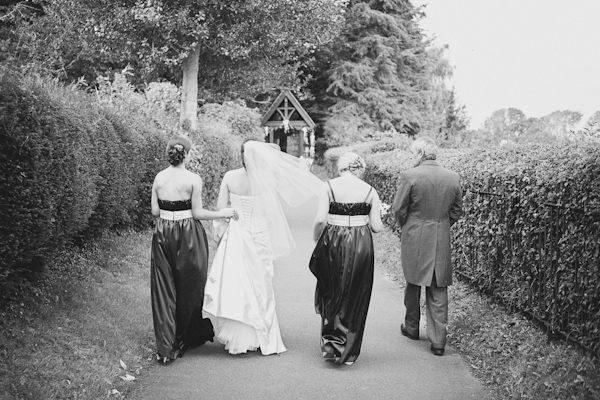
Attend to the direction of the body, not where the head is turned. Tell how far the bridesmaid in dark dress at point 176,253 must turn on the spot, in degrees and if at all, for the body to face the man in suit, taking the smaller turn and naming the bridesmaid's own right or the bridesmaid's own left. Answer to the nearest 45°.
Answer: approximately 90° to the bridesmaid's own right

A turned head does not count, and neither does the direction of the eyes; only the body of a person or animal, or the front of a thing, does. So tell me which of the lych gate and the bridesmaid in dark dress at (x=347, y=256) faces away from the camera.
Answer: the bridesmaid in dark dress

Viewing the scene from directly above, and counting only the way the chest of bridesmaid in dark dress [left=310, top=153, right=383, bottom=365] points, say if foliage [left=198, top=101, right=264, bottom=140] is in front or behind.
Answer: in front

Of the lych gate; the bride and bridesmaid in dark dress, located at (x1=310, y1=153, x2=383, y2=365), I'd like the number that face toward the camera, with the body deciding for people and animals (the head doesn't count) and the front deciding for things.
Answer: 1

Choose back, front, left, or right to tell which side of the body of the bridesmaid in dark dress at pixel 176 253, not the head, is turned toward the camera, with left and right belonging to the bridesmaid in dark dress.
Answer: back

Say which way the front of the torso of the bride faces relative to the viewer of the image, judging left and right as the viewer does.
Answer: facing away from the viewer

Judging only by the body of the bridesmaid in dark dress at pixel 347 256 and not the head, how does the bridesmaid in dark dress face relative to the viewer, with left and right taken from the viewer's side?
facing away from the viewer

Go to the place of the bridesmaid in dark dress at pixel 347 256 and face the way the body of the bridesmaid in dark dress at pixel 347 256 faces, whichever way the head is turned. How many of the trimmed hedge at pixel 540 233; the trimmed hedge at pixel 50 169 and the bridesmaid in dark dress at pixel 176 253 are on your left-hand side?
2

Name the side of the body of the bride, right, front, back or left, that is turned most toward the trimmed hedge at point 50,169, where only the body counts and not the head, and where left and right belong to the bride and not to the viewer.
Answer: left

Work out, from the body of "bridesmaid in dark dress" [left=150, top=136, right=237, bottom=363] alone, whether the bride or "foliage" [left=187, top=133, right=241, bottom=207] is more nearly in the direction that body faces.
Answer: the foliage

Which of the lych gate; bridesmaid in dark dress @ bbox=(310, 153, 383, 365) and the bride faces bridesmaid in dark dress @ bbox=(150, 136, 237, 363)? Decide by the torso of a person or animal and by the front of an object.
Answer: the lych gate

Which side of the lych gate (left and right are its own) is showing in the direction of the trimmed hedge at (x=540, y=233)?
front

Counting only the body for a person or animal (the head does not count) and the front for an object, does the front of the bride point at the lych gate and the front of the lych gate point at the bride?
yes

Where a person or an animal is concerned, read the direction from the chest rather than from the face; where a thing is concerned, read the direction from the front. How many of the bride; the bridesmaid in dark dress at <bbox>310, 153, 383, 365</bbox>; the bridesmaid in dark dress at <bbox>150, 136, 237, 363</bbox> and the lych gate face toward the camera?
1

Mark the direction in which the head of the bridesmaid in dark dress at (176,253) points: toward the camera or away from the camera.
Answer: away from the camera

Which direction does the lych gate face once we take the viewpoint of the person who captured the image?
facing the viewer

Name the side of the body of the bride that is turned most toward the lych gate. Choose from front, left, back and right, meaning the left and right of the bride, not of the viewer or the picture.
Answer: front
